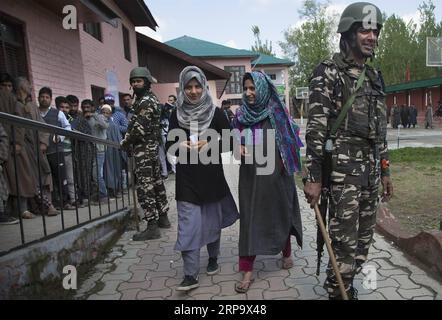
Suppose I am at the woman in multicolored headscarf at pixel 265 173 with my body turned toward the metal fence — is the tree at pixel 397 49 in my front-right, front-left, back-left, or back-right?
back-right

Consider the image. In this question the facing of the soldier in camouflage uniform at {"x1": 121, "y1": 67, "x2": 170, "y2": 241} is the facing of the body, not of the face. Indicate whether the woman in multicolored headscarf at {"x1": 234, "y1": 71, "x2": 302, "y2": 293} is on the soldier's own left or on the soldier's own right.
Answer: on the soldier's own left

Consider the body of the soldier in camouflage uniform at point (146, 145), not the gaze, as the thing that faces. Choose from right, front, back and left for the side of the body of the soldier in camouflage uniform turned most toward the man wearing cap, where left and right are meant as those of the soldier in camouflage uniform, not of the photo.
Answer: right

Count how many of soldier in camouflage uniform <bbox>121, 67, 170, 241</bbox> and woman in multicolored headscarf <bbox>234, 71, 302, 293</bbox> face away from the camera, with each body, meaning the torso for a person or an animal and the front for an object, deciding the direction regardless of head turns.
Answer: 0

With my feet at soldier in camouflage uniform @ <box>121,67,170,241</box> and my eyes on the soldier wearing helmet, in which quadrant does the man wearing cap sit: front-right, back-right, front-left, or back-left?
back-left

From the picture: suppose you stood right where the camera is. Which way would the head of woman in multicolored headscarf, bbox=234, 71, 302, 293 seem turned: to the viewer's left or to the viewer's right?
to the viewer's left

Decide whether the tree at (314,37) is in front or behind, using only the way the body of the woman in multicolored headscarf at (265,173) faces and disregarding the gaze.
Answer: behind

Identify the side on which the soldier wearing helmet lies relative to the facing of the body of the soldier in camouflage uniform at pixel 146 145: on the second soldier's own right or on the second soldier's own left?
on the second soldier's own left

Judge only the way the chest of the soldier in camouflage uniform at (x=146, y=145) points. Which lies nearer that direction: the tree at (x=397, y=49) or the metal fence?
the metal fence

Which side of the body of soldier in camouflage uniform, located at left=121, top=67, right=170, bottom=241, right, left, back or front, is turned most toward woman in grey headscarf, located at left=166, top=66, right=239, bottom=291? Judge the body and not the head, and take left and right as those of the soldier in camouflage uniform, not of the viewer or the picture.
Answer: left

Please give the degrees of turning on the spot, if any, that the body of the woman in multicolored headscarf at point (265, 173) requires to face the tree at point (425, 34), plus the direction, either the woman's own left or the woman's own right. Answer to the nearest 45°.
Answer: approximately 180°

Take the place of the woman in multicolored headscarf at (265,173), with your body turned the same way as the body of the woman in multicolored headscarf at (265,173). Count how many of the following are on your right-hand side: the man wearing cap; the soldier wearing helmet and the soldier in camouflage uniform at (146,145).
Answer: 2
